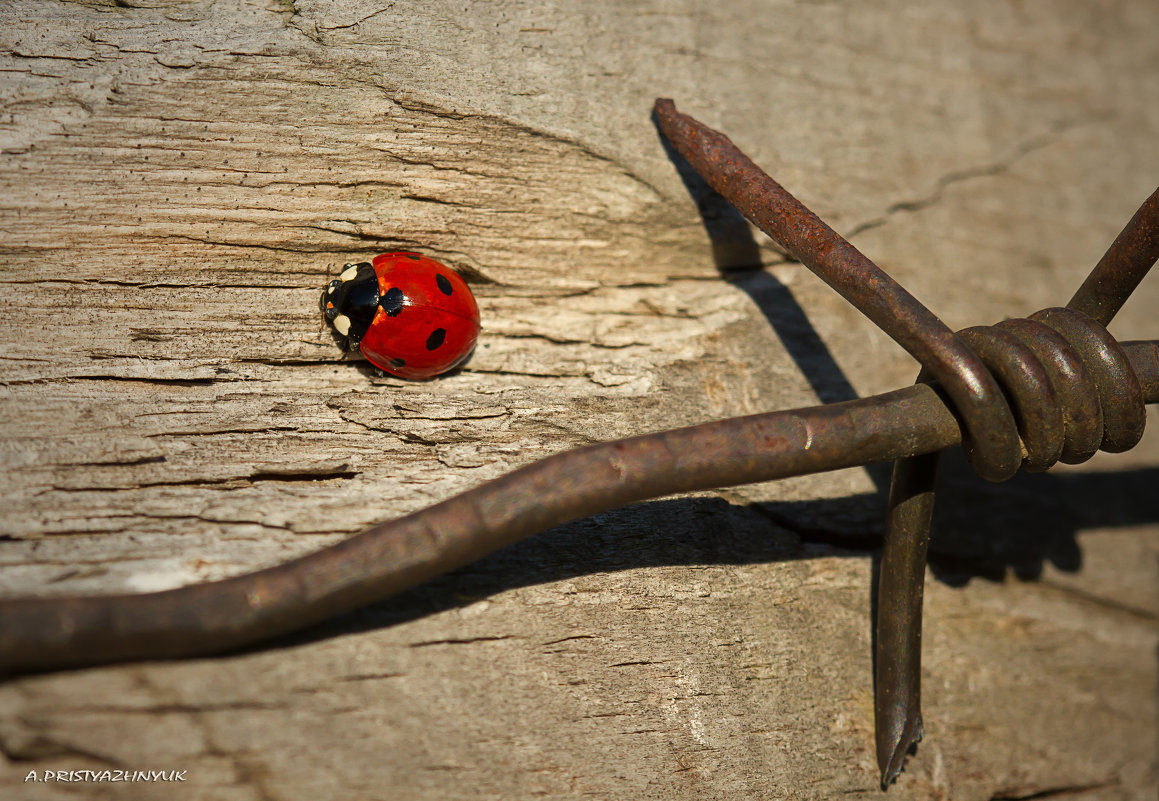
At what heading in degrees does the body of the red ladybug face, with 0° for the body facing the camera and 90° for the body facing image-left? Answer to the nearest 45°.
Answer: approximately 90°
